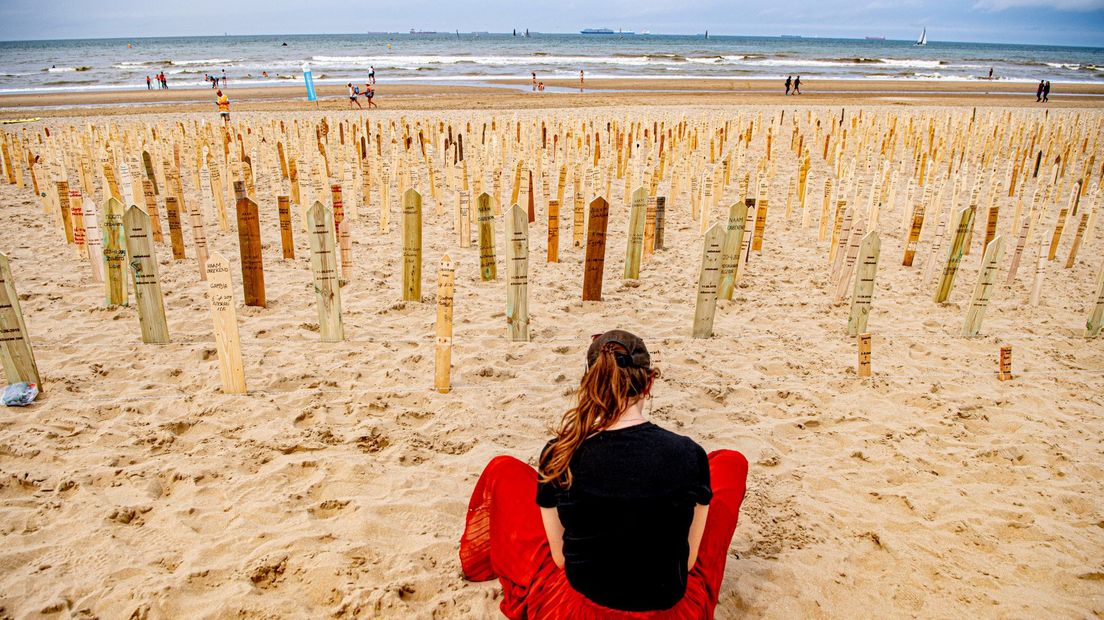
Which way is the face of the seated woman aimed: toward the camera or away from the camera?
away from the camera

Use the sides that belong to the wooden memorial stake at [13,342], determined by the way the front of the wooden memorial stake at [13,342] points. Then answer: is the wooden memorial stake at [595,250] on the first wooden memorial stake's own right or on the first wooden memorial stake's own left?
on the first wooden memorial stake's own left

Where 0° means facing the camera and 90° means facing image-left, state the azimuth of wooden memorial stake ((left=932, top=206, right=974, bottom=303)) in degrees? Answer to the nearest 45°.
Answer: approximately 0°

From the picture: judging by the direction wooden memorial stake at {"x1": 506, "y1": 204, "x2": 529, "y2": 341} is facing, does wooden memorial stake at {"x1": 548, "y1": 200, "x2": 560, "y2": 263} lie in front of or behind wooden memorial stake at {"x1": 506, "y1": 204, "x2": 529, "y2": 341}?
behind

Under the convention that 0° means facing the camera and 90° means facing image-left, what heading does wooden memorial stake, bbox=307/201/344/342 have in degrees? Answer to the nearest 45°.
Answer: approximately 0°

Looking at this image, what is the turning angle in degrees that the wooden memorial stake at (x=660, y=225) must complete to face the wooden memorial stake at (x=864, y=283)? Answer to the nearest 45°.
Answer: approximately 45° to its left

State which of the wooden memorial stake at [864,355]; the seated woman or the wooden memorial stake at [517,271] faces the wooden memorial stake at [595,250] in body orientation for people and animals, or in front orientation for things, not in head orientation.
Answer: the seated woman

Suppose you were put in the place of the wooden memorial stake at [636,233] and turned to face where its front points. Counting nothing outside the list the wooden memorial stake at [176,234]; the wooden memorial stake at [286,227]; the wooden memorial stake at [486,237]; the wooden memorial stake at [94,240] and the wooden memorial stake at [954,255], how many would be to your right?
4

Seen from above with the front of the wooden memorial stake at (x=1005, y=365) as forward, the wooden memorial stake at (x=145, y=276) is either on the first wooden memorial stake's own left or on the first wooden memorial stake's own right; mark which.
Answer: on the first wooden memorial stake's own right
